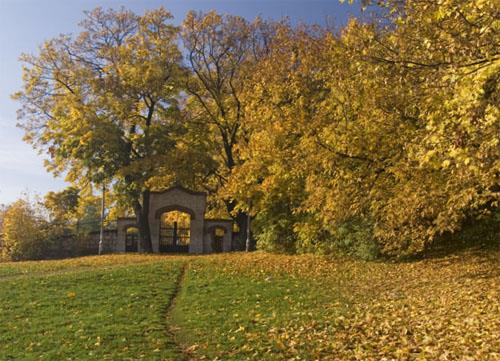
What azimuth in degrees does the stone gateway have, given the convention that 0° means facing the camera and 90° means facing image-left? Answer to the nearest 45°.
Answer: approximately 0°

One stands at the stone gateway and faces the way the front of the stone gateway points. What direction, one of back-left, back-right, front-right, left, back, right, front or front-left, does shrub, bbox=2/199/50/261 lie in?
right
